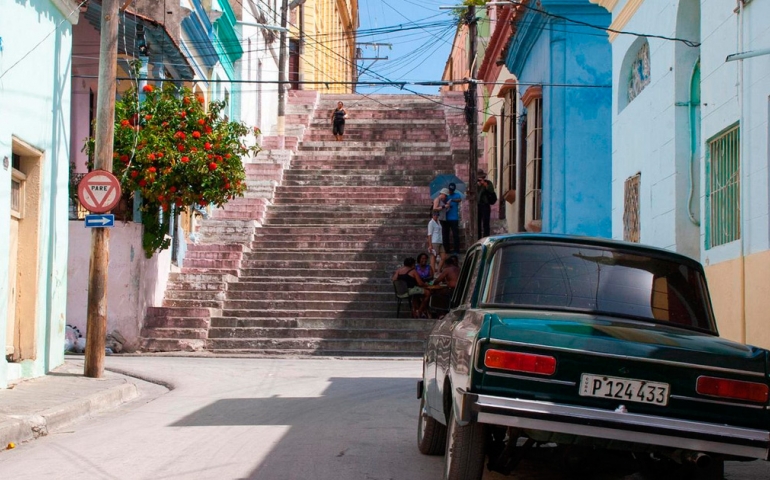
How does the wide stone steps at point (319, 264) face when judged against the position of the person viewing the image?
facing the viewer

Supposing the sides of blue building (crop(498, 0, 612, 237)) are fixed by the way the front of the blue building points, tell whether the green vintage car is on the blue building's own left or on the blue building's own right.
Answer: on the blue building's own left

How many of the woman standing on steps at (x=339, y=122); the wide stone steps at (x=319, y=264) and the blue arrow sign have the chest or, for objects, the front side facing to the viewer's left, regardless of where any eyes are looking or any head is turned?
0

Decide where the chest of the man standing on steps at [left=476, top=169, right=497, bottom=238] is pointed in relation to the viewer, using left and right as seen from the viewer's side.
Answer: facing the viewer and to the left of the viewer

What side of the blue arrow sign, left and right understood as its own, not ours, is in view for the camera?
front

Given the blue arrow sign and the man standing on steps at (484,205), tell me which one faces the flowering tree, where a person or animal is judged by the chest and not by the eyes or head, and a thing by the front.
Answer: the man standing on steps

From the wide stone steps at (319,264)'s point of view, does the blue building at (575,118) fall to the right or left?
on its left

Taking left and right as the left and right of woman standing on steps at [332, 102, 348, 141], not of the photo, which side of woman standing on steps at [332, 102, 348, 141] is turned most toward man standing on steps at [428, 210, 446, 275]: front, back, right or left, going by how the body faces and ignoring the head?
front

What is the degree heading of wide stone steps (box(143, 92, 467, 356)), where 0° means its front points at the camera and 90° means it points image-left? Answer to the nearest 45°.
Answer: approximately 0°

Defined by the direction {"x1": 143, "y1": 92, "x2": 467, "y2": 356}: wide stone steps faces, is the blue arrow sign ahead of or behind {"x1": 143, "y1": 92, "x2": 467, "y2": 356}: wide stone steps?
ahead

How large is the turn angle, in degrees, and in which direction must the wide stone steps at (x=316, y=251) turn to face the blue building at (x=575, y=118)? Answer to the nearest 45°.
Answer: approximately 90° to its left

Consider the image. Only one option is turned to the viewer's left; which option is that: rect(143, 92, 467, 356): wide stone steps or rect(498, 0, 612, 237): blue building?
the blue building

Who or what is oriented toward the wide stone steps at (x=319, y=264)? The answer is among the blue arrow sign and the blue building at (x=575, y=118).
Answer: the blue building

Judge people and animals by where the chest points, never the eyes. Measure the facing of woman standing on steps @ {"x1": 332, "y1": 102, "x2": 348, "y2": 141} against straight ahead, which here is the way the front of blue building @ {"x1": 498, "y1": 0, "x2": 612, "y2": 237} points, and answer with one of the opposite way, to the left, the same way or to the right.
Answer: to the left
